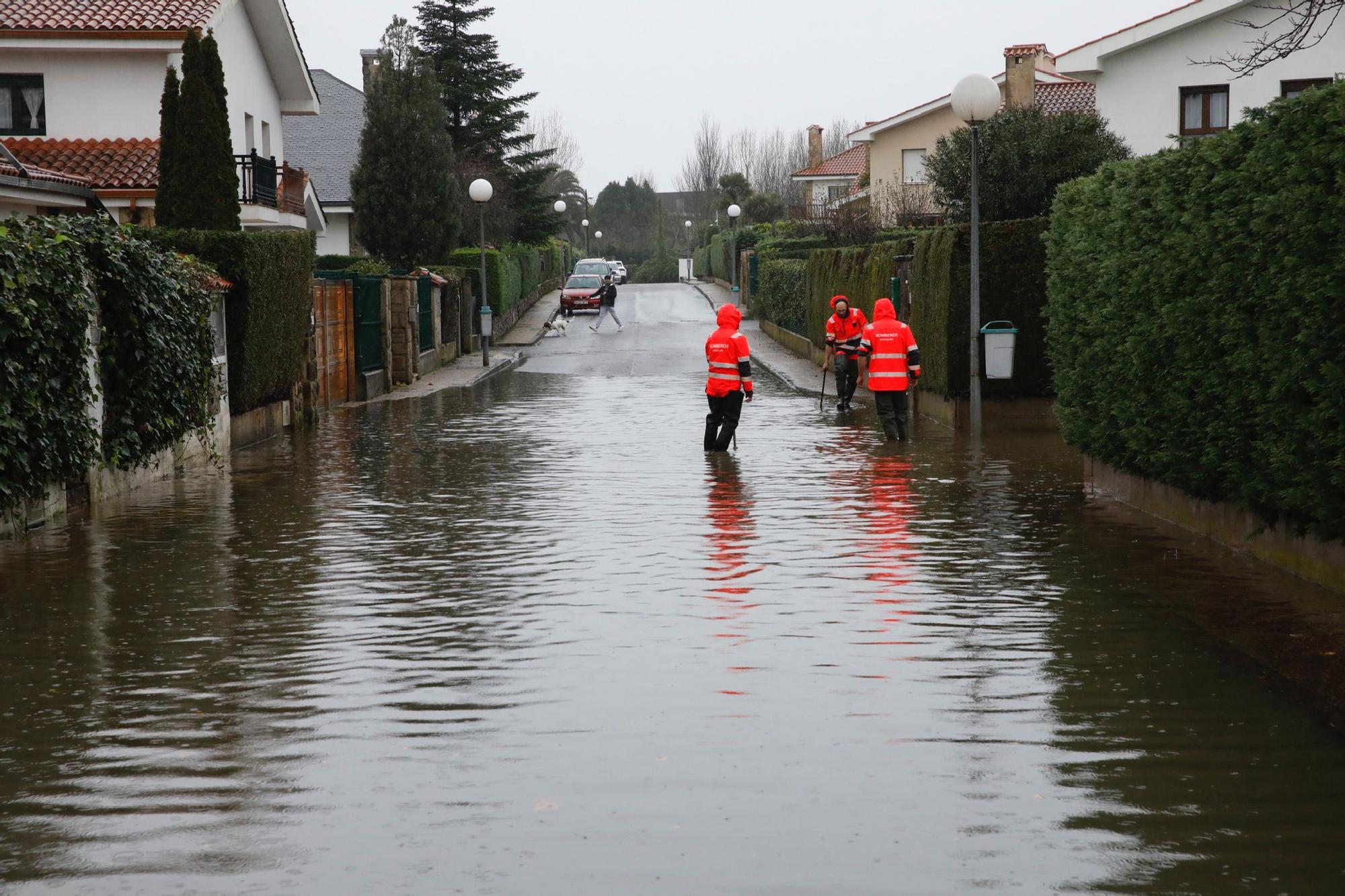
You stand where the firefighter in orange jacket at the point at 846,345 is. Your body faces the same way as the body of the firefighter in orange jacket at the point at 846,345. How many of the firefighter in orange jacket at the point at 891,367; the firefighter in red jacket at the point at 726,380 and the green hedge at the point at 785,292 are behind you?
1

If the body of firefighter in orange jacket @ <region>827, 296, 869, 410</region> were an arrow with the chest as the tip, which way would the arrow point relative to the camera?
toward the camera

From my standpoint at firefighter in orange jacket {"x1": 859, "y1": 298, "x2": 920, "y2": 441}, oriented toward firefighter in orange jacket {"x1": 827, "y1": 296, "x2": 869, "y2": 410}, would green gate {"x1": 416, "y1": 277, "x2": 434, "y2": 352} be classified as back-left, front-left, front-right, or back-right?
front-left

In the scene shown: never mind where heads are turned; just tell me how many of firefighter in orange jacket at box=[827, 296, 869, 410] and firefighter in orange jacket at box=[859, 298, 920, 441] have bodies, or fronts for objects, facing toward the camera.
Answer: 1

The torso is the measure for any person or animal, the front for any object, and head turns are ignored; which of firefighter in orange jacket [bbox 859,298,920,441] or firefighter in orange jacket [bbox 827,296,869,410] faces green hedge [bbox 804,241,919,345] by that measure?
firefighter in orange jacket [bbox 859,298,920,441]

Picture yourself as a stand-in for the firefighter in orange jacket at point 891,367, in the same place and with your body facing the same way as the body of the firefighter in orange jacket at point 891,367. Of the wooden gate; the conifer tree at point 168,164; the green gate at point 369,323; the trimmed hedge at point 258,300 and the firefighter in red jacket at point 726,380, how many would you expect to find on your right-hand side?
0

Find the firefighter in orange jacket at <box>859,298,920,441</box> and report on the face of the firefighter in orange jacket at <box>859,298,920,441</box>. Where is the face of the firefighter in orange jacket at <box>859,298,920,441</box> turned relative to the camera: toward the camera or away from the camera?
away from the camera

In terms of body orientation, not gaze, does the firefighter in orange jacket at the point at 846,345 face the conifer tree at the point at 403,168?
no

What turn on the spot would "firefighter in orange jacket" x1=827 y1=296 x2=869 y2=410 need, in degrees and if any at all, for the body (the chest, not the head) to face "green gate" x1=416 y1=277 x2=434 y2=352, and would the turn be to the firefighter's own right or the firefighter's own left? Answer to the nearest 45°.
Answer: approximately 135° to the firefighter's own right

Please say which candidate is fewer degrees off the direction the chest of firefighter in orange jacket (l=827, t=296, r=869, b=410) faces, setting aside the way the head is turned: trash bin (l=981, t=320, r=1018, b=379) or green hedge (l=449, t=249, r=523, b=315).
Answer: the trash bin

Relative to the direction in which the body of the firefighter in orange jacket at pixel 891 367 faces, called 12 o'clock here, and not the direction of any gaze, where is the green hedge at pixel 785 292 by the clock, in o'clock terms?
The green hedge is roughly at 12 o'clock from the firefighter in orange jacket.

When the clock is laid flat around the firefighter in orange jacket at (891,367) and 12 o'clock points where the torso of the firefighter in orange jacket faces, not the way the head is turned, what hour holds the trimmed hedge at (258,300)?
The trimmed hedge is roughly at 9 o'clock from the firefighter in orange jacket.

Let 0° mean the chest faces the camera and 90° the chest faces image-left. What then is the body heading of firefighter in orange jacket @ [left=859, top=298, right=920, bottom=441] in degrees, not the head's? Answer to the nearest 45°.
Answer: approximately 180°

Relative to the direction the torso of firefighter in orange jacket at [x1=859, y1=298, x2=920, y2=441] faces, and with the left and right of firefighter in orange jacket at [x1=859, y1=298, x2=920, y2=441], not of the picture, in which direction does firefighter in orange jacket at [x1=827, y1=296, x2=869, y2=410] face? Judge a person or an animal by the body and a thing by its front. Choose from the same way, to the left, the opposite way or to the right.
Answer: the opposite way

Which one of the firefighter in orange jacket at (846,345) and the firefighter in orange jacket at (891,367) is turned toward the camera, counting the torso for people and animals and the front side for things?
the firefighter in orange jacket at (846,345)
